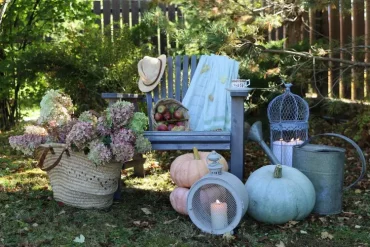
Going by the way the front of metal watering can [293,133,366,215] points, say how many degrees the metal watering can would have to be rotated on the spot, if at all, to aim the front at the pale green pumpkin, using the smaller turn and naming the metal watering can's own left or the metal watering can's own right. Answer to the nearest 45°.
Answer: approximately 45° to the metal watering can's own left

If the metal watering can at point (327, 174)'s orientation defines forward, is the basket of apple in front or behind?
in front

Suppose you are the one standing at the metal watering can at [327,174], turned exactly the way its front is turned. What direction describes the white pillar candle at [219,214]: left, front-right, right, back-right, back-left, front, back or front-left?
front-left

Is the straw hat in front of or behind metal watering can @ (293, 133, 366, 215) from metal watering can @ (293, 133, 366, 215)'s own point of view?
in front

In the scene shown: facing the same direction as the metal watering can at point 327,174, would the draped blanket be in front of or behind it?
in front

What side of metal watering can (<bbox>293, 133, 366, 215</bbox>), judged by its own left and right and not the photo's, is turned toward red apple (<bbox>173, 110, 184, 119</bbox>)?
front

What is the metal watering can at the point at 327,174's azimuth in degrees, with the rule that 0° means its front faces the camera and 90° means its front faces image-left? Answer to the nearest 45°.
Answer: approximately 90°

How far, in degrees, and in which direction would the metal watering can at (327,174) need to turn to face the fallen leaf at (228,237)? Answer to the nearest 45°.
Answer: approximately 45° to its left
